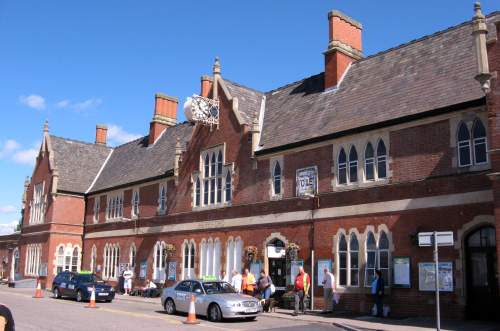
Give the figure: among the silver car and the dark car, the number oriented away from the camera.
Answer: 0

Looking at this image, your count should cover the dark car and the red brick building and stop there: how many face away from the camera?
0

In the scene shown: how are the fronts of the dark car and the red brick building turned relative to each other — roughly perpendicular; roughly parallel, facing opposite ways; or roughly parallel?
roughly perpendicular

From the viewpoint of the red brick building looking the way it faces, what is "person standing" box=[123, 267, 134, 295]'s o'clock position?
The person standing is roughly at 3 o'clock from the red brick building.

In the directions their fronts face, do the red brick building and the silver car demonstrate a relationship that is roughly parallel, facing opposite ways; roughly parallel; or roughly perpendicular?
roughly perpendicular
